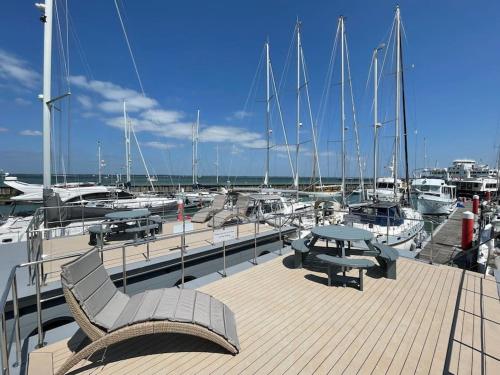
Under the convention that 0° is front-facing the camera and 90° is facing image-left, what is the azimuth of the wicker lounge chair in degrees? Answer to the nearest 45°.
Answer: approximately 270°

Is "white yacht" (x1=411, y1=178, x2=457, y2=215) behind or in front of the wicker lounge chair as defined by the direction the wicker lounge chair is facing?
in front

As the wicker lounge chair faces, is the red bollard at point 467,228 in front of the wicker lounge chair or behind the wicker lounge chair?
in front
